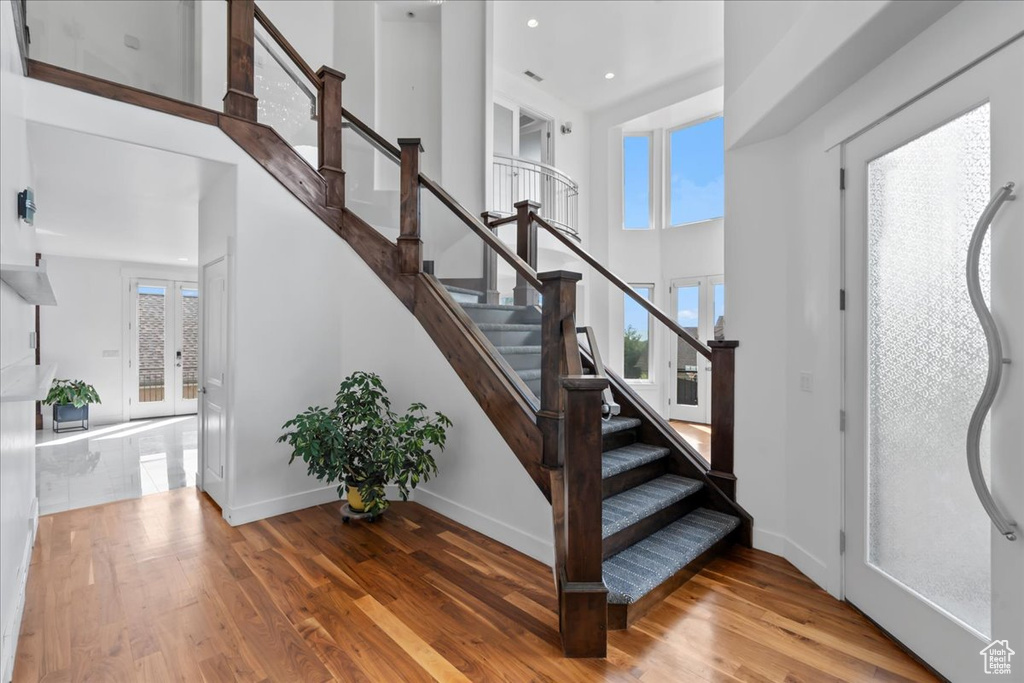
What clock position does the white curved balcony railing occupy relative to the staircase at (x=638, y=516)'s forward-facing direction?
The white curved balcony railing is roughly at 7 o'clock from the staircase.

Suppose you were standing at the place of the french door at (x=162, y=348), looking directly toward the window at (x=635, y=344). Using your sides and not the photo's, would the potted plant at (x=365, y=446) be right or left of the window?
right

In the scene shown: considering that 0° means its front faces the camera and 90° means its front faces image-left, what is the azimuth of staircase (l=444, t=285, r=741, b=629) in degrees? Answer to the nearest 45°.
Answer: approximately 315°

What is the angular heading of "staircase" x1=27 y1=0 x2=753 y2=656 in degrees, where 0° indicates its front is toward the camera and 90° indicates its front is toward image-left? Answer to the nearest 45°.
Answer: approximately 315°

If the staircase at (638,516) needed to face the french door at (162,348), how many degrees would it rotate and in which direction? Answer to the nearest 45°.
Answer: approximately 180°

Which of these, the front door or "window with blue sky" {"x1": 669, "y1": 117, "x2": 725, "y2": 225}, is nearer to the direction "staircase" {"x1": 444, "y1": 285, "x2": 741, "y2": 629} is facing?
the front door

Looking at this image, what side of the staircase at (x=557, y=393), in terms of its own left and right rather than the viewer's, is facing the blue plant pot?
back

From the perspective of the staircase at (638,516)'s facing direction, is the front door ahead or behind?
ahead

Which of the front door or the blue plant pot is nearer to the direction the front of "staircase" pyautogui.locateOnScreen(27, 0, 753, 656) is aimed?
the front door

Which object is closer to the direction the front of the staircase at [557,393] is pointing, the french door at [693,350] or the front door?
the front door

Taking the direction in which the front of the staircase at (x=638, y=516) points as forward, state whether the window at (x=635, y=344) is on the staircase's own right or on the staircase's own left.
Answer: on the staircase's own left

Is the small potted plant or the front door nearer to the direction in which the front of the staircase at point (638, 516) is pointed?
the front door

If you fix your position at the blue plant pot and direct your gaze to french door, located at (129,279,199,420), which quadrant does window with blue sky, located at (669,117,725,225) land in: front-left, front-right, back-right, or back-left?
front-right

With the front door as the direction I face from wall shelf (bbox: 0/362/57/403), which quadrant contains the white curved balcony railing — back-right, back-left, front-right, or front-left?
front-left

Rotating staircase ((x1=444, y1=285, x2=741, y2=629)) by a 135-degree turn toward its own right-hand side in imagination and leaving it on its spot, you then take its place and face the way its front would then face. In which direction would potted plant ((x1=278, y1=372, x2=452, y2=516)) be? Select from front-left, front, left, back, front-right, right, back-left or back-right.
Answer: front
